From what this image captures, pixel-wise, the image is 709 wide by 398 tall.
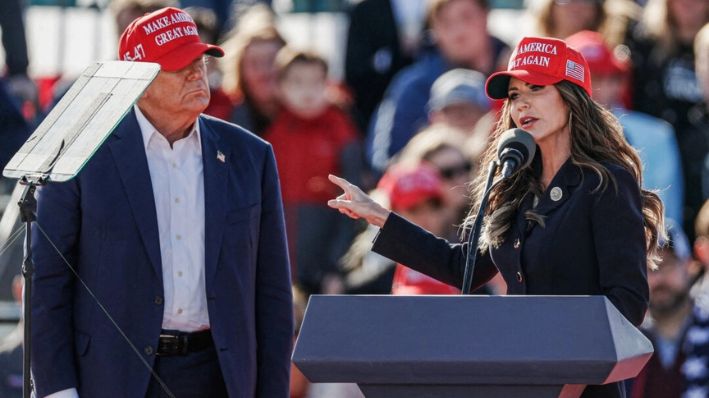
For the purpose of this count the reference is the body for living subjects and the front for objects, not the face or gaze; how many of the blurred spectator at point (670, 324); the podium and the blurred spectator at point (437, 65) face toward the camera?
3

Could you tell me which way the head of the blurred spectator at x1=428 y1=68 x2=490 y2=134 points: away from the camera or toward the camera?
toward the camera

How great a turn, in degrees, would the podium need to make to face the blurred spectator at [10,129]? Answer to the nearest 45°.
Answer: approximately 135° to its right

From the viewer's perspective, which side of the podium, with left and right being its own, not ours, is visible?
front

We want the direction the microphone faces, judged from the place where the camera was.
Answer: facing away from the viewer and to the right of the viewer

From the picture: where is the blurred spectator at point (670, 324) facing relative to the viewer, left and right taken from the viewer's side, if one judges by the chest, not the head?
facing the viewer

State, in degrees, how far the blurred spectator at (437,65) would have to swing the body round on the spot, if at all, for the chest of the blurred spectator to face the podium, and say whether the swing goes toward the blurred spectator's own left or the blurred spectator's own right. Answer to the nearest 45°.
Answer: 0° — they already face it

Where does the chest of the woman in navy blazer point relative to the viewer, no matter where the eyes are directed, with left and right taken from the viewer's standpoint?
facing the viewer and to the left of the viewer

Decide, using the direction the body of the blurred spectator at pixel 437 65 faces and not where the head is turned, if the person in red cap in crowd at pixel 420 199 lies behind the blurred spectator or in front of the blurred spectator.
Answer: in front

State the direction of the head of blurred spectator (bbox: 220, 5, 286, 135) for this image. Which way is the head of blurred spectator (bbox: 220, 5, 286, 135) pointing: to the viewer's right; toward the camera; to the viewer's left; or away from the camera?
toward the camera

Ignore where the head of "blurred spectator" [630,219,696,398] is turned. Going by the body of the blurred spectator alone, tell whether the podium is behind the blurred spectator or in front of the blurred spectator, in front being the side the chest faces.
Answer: in front

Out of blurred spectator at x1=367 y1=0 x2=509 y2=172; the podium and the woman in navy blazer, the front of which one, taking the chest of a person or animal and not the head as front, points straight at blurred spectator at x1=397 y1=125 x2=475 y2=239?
blurred spectator at x1=367 y1=0 x2=509 y2=172

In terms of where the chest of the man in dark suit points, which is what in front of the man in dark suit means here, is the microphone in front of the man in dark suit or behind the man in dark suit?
in front

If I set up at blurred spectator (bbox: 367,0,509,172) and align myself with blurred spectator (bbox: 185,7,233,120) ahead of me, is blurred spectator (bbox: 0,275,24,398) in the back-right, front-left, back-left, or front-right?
front-left

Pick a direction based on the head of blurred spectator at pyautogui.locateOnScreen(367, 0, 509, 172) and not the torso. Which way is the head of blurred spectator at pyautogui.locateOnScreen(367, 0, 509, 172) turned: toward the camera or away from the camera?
toward the camera

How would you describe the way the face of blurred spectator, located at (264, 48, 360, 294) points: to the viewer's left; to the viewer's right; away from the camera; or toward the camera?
toward the camera

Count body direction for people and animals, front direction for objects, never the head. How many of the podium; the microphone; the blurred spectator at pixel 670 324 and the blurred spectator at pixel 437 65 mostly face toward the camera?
3

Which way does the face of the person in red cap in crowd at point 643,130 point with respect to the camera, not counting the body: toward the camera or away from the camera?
toward the camera
